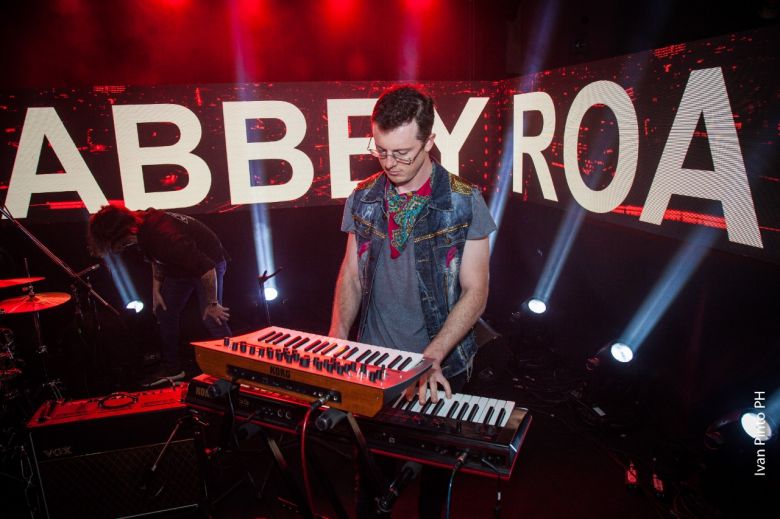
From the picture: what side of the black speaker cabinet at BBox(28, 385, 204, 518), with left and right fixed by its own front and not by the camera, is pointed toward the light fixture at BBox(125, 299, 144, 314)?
back

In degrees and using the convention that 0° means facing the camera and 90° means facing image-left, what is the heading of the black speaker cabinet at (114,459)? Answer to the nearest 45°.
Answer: approximately 0°

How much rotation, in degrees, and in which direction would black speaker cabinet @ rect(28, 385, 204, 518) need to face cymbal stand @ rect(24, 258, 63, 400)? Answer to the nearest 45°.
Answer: approximately 180°

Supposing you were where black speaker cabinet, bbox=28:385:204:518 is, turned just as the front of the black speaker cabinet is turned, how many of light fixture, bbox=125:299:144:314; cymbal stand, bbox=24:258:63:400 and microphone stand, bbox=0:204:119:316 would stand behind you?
3

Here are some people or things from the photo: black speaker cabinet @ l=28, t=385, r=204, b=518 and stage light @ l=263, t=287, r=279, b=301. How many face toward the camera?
2

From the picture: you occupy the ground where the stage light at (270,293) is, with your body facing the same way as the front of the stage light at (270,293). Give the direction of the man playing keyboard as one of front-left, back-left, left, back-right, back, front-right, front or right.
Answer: front

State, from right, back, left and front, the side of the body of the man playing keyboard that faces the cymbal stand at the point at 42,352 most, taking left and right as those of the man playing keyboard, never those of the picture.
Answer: right

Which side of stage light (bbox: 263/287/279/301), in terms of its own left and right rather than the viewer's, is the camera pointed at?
front

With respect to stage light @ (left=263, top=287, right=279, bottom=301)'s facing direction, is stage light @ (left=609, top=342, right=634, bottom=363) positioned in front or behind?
in front

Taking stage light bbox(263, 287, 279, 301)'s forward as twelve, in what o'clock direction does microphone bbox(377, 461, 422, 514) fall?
The microphone is roughly at 12 o'clock from the stage light.

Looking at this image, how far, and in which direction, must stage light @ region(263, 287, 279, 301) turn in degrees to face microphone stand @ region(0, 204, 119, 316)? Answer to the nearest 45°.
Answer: approximately 45° to its right

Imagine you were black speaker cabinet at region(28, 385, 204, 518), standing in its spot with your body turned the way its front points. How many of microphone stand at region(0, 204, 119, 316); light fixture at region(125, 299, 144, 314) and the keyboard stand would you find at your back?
2

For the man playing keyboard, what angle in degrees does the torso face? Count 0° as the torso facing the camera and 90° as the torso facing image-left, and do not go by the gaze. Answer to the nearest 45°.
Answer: approximately 45°
